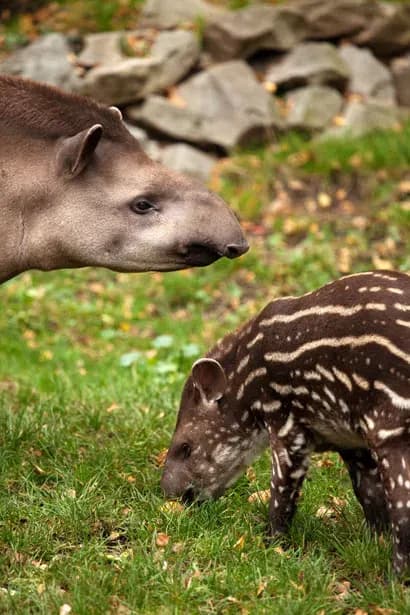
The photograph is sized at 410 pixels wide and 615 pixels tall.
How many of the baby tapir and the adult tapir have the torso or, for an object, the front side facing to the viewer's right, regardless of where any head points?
1

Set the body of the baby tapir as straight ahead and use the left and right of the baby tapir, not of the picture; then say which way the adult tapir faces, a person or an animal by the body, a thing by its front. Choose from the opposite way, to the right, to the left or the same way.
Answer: the opposite way

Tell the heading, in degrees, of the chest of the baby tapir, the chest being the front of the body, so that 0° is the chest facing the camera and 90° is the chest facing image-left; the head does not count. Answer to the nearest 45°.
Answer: approximately 90°

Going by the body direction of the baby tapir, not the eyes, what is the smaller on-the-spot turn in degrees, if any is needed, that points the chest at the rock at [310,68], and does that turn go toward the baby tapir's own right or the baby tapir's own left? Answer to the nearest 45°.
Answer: approximately 90° to the baby tapir's own right

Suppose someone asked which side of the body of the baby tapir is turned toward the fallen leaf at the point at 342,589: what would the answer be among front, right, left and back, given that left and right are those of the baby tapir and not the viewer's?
left

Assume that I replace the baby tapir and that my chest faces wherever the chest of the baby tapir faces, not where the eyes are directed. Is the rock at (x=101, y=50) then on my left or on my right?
on my right

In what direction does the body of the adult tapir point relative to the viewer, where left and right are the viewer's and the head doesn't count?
facing to the right of the viewer

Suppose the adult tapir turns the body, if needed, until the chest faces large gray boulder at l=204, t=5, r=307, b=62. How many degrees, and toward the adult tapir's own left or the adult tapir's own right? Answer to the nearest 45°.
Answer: approximately 90° to the adult tapir's own left

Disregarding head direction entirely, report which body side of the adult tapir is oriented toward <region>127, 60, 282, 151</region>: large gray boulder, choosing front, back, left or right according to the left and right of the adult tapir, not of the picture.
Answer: left

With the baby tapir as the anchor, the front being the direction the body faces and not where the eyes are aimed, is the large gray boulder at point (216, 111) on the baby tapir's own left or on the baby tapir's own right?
on the baby tapir's own right

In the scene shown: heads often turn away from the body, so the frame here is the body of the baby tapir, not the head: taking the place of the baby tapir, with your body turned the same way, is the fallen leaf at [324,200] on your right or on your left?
on your right

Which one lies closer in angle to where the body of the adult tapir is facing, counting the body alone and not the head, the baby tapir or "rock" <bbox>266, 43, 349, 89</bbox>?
the baby tapir

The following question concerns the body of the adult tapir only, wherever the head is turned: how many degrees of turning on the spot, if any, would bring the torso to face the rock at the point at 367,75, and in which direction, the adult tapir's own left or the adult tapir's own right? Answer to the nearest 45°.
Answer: approximately 90° to the adult tapir's own left
